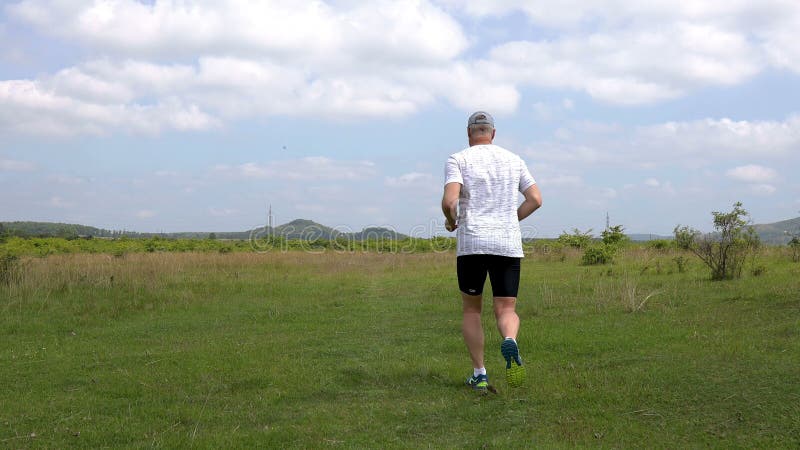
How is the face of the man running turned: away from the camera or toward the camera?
away from the camera

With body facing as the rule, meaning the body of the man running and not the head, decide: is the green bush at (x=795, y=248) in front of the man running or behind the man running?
in front

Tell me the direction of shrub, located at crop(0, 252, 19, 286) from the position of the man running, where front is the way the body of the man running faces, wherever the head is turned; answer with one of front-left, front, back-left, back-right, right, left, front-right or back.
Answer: front-left

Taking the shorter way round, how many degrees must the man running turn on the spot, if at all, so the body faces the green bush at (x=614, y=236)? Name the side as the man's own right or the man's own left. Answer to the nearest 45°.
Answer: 0° — they already face it

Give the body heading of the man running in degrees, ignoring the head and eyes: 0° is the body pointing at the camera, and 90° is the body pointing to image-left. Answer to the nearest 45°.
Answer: approximately 180°

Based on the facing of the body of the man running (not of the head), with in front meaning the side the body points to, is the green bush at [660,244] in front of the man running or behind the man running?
in front

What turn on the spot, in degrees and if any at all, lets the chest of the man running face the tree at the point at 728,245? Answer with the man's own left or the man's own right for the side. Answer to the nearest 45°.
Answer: approximately 45° to the man's own right
